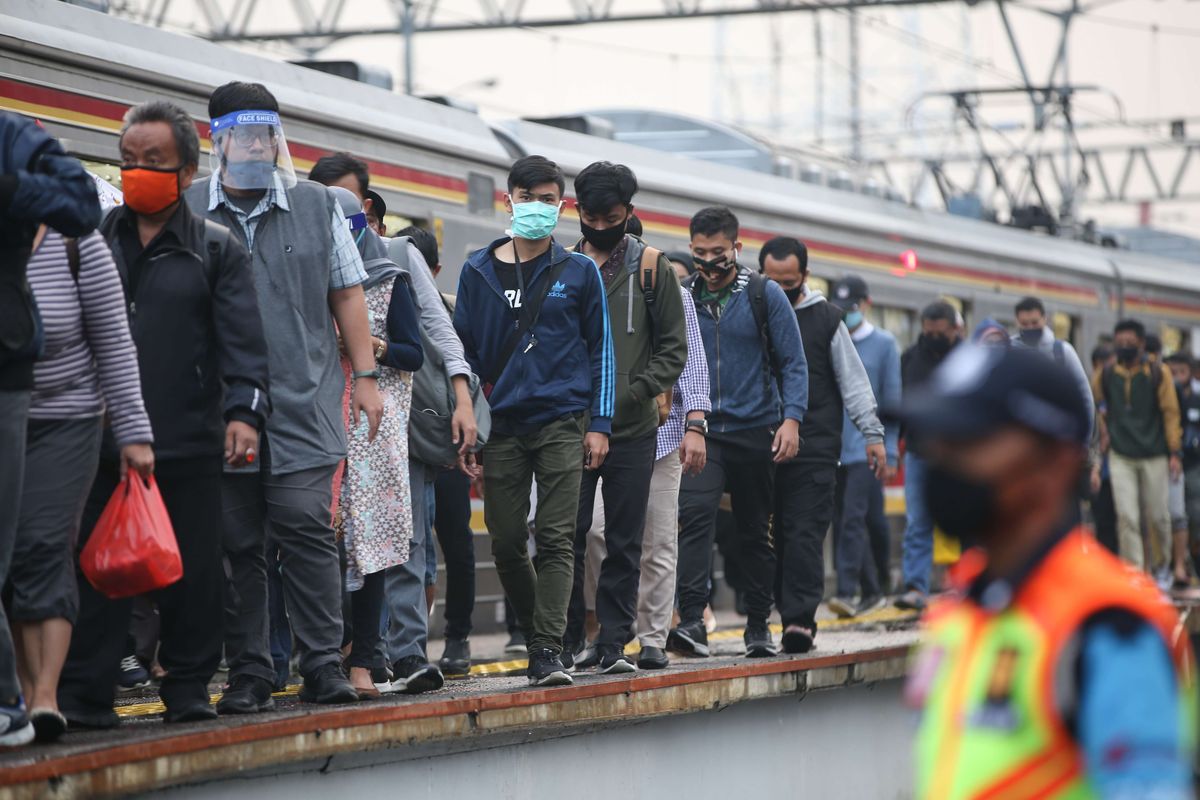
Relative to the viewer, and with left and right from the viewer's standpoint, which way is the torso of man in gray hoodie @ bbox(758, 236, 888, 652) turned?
facing the viewer and to the left of the viewer

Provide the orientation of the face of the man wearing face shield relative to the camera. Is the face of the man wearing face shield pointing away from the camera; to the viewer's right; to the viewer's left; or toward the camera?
toward the camera

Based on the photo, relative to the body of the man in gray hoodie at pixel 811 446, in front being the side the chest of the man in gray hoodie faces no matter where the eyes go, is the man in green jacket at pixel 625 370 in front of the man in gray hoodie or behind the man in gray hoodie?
in front

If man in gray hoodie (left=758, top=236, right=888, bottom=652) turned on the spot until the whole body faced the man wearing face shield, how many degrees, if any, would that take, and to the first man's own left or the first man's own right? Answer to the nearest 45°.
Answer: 0° — they already face them

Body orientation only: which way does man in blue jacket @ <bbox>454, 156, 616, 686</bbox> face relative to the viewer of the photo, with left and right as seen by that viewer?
facing the viewer

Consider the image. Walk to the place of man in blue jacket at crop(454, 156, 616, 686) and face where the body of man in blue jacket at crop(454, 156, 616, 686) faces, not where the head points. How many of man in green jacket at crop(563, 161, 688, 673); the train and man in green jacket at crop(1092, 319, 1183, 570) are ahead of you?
0

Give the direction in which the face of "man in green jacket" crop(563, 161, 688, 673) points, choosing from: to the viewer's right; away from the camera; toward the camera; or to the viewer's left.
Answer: toward the camera

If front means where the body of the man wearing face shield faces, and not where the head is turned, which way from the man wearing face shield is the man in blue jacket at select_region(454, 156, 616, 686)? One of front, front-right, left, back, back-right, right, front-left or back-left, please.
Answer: back-left

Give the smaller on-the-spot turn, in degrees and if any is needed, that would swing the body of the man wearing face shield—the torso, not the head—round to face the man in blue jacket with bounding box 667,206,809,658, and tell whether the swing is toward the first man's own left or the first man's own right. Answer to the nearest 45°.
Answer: approximately 135° to the first man's own left

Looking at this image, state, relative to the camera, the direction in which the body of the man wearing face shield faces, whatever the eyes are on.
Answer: toward the camera

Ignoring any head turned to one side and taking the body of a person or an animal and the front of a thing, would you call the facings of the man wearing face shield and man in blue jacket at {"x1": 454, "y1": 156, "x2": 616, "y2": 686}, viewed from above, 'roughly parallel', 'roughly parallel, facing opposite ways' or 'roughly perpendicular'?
roughly parallel

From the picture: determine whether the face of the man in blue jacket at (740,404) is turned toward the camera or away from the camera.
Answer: toward the camera

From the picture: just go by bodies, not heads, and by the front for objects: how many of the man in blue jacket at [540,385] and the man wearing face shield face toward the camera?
2
